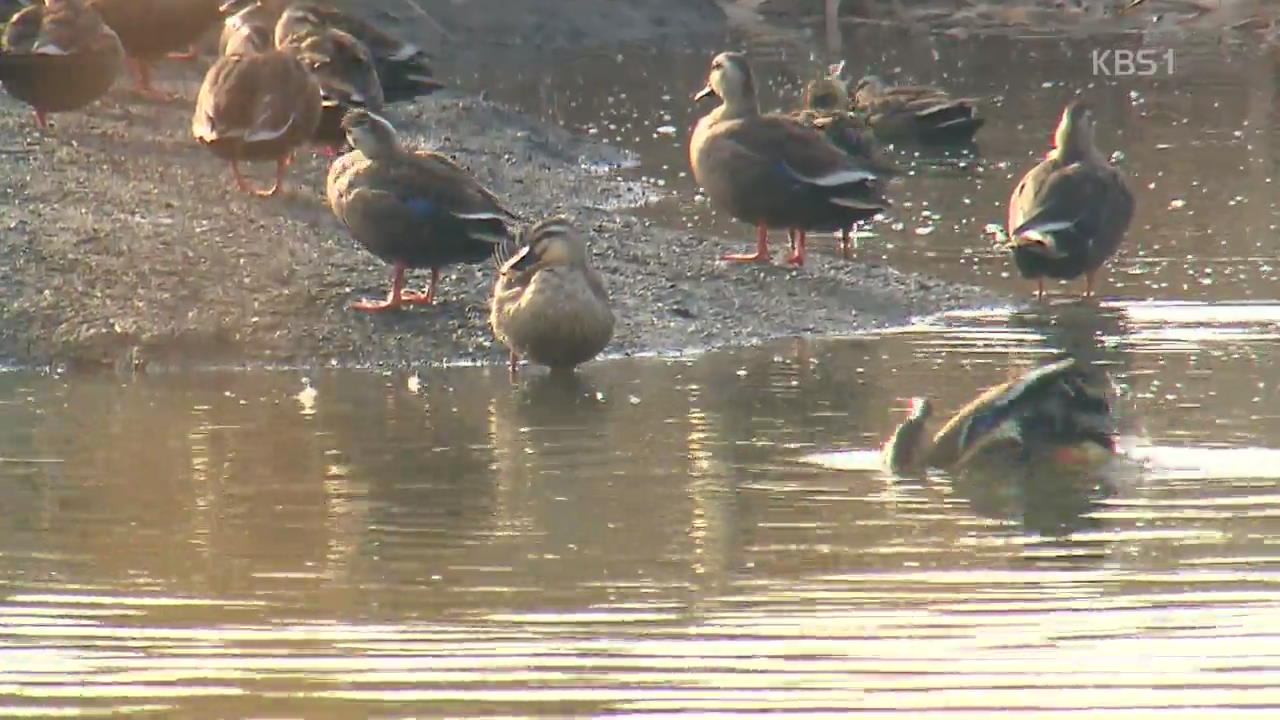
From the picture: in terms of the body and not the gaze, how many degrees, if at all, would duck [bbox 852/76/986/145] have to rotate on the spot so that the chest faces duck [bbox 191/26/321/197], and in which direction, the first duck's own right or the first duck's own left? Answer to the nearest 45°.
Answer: approximately 45° to the first duck's own left

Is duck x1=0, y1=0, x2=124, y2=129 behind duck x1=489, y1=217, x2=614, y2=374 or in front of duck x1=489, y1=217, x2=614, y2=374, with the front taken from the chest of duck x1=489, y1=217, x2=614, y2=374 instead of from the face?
behind

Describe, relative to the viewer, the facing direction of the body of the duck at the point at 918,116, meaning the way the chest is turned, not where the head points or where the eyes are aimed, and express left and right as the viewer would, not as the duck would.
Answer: facing to the left of the viewer

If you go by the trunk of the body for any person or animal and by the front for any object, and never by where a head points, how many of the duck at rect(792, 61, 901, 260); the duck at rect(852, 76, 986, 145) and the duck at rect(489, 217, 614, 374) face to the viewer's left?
2

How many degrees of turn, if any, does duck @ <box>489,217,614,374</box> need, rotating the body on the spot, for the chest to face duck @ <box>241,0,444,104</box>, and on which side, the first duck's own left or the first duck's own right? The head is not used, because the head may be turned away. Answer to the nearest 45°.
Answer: approximately 180°

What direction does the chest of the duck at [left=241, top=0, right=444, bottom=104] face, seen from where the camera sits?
to the viewer's left

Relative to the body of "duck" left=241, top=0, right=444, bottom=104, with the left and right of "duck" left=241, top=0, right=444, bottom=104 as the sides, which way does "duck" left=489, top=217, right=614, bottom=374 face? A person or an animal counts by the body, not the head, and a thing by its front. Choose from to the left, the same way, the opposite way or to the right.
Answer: to the left

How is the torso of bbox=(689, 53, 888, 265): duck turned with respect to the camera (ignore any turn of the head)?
to the viewer's left

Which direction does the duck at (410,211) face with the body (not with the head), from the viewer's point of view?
to the viewer's left

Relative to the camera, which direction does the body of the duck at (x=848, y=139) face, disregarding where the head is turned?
to the viewer's left

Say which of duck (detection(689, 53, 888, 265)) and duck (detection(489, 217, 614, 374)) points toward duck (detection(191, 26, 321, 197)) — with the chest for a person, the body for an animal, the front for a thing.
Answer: duck (detection(689, 53, 888, 265))

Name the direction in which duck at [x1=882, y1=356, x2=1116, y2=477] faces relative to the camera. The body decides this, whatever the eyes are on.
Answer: to the viewer's left
